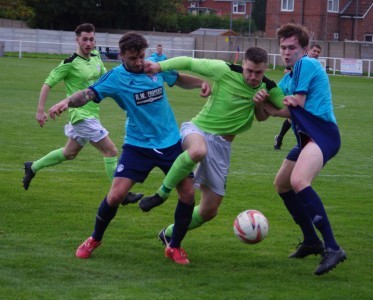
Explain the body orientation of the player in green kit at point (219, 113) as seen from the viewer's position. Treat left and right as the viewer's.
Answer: facing the viewer

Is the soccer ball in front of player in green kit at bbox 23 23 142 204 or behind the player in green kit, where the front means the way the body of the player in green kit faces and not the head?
in front

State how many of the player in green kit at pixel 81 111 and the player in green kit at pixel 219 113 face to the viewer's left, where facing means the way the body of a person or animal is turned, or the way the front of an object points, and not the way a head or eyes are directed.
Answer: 0

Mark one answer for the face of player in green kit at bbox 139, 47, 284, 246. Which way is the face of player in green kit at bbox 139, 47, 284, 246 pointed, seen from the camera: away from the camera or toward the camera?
toward the camera
